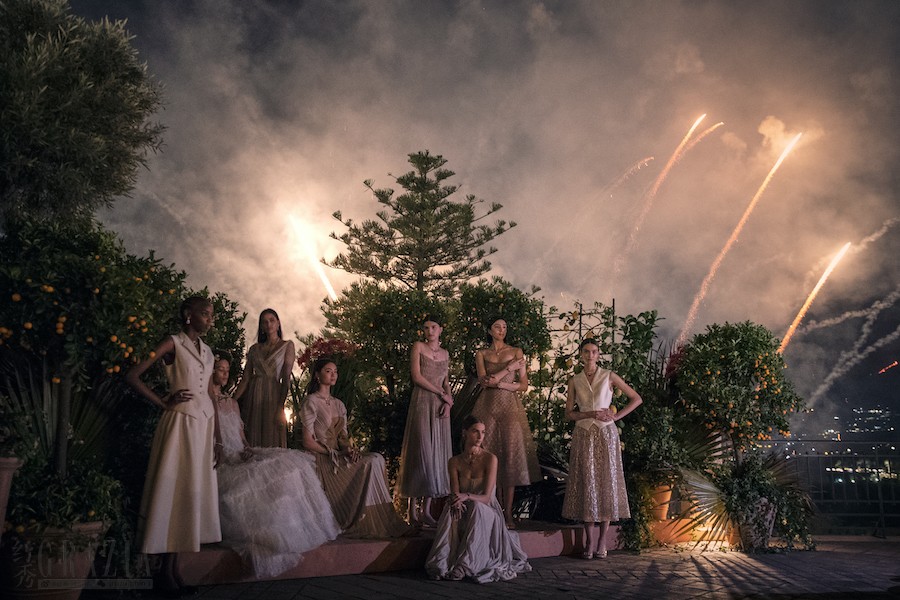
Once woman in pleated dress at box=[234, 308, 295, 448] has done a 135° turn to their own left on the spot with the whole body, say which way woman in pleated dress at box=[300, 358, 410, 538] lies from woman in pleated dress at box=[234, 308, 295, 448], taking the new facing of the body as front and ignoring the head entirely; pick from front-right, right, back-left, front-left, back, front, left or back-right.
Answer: right

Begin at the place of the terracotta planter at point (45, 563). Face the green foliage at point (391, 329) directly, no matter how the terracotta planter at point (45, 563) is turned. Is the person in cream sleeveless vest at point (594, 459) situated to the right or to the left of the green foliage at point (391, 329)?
right

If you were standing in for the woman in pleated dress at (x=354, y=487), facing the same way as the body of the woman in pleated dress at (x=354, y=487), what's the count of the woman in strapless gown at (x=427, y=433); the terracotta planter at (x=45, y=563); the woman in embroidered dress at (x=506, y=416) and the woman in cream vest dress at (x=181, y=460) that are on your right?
2

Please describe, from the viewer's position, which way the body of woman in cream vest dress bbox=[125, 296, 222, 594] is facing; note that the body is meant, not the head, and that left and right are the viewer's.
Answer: facing the viewer and to the right of the viewer

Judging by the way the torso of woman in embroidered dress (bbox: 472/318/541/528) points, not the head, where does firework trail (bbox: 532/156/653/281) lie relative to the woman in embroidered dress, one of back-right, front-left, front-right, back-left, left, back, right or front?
back

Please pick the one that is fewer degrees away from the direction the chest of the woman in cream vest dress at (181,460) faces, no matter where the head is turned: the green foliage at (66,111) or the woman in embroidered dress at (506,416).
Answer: the woman in embroidered dress

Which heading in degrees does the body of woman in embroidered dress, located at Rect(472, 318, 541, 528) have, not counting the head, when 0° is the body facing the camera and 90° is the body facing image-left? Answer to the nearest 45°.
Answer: approximately 0°

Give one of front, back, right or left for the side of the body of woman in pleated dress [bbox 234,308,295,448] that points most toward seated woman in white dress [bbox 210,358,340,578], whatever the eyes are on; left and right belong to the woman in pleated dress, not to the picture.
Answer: front

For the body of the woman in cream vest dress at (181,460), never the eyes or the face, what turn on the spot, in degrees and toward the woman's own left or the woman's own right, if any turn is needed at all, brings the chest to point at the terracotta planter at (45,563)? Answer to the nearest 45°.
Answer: approximately 135° to the woman's own right

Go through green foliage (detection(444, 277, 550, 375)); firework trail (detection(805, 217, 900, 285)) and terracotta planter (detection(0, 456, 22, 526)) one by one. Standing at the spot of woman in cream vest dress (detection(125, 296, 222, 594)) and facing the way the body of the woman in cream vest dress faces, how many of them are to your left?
2
